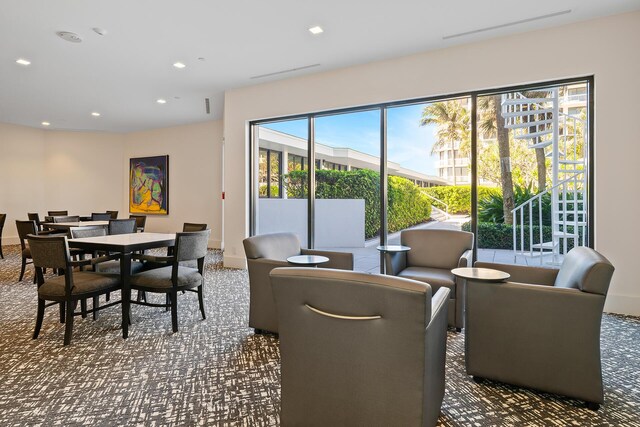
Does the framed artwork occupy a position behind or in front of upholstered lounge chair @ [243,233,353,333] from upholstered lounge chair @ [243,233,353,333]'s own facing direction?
behind

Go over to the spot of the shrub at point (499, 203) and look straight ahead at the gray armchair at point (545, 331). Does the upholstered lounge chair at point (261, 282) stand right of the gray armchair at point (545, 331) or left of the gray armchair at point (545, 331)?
right

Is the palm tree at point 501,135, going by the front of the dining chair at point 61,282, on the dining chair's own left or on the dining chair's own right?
on the dining chair's own right

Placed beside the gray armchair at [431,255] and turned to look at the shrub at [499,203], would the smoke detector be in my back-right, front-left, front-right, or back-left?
back-left

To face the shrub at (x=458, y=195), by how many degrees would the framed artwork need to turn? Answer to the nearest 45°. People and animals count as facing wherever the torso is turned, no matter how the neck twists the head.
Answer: approximately 90° to its left

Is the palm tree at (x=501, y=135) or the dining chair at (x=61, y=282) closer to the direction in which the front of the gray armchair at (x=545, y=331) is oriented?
the dining chair

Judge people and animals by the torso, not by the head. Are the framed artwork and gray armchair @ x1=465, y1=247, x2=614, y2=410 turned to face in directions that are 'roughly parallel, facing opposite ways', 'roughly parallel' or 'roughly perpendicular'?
roughly perpendicular

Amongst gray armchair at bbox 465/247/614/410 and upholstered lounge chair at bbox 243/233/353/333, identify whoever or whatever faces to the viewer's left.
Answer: the gray armchair

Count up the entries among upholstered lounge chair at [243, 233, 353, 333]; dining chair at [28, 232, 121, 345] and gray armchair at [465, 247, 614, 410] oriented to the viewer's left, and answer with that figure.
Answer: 1

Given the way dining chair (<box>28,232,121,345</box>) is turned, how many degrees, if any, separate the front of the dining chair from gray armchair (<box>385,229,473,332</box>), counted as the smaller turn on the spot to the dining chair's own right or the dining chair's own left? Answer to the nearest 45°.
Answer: approximately 45° to the dining chair's own right

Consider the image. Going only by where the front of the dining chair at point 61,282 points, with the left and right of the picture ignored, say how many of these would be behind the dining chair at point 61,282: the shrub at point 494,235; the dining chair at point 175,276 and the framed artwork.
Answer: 0

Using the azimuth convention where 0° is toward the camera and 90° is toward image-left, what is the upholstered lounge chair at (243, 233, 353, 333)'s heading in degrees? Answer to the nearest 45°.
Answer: approximately 315°

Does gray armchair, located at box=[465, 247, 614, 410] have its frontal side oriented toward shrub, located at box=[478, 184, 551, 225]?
no

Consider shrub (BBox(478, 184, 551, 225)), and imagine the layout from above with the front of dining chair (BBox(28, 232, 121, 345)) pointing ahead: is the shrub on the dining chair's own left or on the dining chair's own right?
on the dining chair's own right

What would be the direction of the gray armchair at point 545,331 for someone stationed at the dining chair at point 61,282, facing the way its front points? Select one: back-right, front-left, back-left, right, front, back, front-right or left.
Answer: right

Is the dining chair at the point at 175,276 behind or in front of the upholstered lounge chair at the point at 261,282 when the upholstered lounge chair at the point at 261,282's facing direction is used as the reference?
behind

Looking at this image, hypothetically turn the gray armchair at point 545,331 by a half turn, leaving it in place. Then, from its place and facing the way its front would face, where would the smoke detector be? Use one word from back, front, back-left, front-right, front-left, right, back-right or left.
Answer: back

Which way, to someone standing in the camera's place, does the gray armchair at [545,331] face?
facing to the left of the viewer

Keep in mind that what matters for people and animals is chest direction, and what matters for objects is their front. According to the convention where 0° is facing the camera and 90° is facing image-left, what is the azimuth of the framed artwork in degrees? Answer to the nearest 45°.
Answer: approximately 45°

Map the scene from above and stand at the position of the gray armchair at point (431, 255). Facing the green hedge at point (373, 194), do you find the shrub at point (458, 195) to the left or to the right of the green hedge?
right
